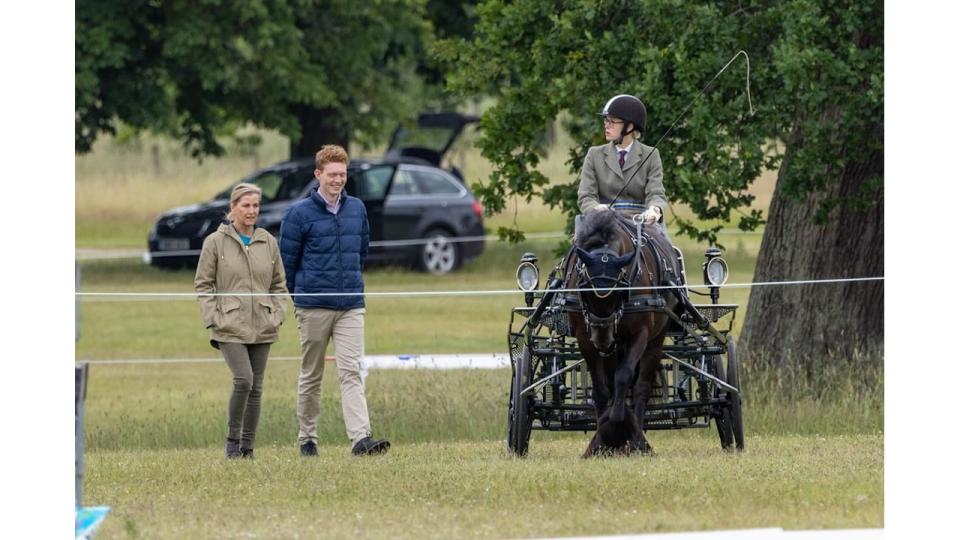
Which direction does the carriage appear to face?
toward the camera

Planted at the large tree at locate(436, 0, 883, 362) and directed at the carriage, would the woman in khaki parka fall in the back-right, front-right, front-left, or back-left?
front-right

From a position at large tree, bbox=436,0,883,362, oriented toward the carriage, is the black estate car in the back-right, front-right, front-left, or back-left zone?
back-right

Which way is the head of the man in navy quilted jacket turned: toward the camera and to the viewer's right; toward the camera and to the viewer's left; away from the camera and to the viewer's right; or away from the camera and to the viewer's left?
toward the camera and to the viewer's right

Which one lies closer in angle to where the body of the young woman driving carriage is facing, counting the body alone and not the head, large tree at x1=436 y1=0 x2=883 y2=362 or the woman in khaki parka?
the woman in khaki parka

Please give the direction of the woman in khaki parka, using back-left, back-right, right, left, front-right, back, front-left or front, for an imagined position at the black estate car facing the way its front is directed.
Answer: front-left

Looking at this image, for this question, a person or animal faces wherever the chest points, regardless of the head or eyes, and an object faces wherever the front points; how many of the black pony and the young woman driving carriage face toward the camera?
2

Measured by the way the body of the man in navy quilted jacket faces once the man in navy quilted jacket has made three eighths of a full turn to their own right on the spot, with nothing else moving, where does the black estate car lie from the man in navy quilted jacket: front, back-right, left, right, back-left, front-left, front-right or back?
right

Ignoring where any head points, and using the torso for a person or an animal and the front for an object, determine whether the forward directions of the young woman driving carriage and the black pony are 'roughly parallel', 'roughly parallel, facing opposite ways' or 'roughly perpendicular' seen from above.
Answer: roughly parallel

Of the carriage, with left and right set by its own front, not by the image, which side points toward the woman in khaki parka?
right
